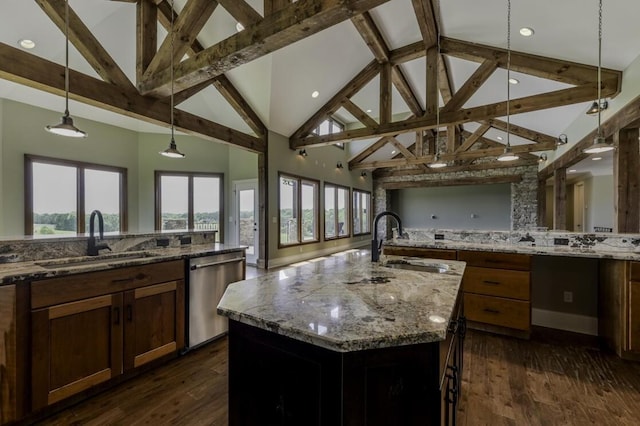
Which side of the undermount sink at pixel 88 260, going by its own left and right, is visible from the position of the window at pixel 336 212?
left

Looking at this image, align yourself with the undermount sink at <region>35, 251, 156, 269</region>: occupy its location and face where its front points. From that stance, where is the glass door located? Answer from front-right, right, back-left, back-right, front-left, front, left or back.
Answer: left

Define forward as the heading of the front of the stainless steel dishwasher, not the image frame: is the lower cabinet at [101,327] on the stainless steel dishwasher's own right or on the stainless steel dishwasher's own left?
on the stainless steel dishwasher's own right

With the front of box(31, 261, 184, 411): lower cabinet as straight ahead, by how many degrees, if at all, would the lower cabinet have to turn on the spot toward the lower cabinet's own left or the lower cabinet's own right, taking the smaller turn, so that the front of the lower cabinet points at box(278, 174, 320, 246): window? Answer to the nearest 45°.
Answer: approximately 90° to the lower cabinet's own left

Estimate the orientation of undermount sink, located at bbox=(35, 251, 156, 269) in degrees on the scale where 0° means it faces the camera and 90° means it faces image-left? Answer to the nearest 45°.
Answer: approximately 315°

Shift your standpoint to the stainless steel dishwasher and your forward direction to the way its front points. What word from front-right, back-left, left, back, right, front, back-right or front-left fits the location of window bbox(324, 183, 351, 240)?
left

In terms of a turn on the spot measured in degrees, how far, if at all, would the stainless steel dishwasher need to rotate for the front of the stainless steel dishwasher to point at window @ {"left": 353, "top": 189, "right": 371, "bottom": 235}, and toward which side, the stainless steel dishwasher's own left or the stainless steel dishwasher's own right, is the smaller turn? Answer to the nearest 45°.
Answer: approximately 90° to the stainless steel dishwasher's own left

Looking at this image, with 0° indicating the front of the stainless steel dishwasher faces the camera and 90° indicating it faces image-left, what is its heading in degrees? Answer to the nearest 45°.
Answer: approximately 315°
